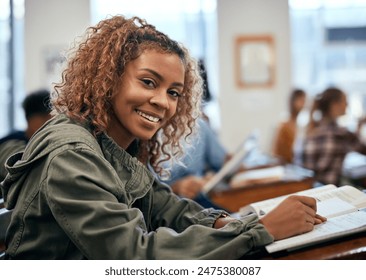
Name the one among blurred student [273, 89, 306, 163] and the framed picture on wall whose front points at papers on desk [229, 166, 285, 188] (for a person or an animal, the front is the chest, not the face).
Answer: the framed picture on wall

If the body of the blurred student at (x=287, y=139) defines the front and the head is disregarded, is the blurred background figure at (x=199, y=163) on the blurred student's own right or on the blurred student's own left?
on the blurred student's own right

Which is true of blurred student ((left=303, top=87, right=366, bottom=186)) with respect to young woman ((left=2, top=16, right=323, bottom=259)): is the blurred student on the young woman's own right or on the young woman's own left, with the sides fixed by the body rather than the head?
on the young woman's own left

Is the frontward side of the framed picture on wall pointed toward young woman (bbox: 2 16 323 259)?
yes
